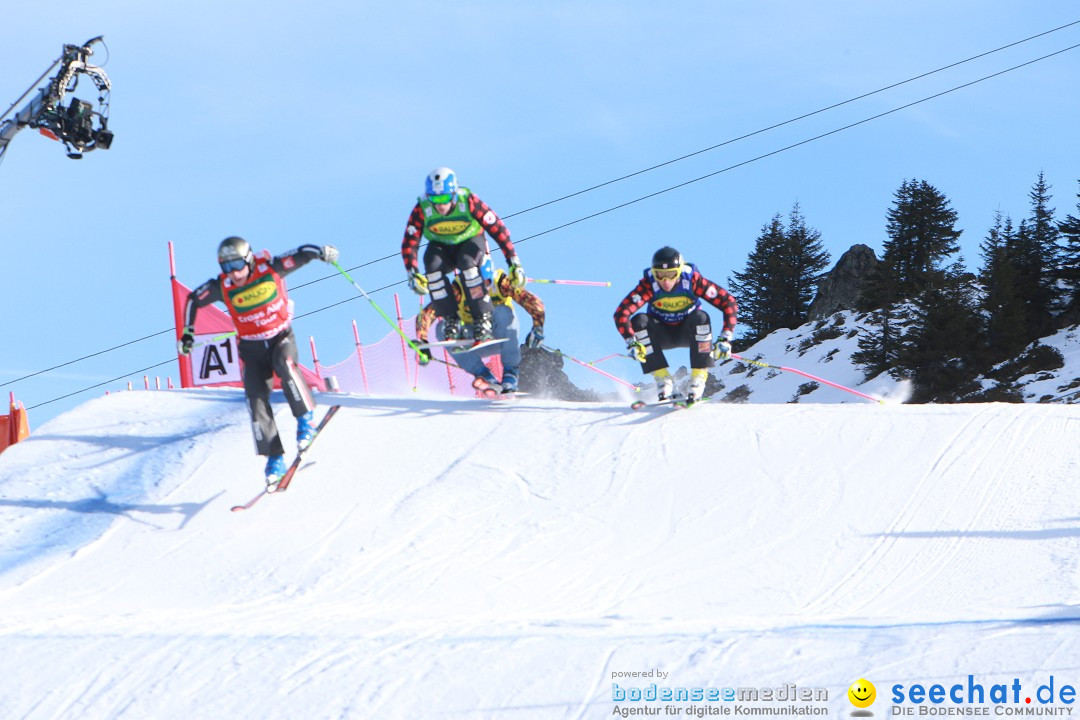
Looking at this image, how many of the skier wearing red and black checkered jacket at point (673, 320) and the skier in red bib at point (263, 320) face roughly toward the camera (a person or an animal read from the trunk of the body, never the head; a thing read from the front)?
2

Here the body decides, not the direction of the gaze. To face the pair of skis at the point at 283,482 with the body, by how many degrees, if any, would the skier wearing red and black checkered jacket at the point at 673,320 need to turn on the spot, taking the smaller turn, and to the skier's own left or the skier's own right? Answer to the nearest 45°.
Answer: approximately 45° to the skier's own right

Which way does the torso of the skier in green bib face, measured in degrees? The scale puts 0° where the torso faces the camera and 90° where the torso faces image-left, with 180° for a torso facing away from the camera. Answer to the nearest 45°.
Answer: approximately 0°

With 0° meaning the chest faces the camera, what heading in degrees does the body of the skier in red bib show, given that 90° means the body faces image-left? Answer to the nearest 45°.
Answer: approximately 0°

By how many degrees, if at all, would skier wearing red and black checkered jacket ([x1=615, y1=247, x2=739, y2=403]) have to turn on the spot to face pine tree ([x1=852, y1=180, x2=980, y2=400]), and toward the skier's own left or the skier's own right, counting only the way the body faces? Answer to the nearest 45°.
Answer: approximately 180°

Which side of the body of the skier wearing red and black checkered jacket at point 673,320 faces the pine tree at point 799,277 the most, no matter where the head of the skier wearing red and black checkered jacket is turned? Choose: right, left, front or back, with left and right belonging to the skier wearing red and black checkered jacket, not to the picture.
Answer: back
